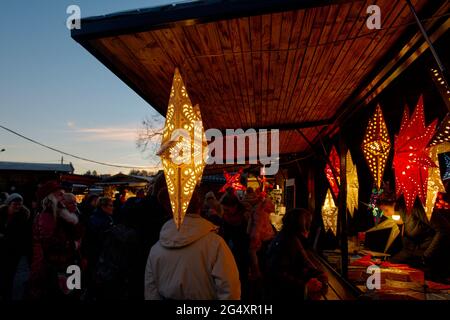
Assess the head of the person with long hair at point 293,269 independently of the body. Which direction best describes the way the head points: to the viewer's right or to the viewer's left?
to the viewer's right

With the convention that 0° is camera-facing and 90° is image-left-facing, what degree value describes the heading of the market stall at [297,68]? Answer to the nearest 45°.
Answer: approximately 90°

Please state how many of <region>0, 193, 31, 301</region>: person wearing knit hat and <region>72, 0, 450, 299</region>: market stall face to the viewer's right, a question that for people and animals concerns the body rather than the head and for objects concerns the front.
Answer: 0
